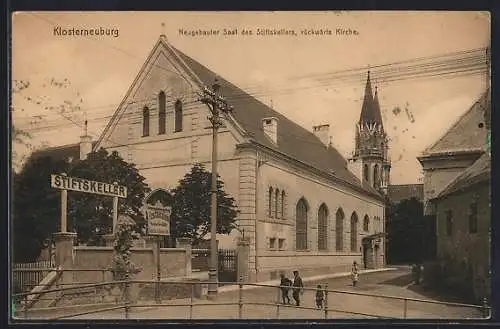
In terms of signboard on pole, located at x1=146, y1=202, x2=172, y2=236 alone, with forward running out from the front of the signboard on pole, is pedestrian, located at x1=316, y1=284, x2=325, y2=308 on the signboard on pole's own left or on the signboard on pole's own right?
on the signboard on pole's own left

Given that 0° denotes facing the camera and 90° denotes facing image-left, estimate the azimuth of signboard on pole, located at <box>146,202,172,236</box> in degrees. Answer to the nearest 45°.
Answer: approximately 0°

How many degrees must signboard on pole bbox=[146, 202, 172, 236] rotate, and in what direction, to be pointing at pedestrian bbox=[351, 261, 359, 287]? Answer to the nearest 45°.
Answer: approximately 90° to its left
